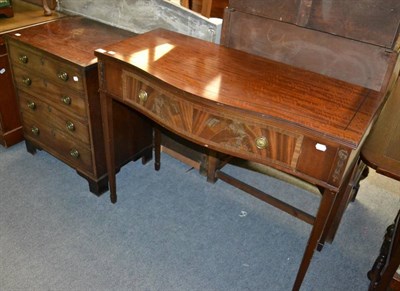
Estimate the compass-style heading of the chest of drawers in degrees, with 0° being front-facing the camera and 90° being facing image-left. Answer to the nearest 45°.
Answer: approximately 45°
